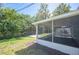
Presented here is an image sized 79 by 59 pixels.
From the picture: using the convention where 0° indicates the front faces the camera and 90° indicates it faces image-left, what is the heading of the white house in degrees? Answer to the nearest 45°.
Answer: approximately 45°

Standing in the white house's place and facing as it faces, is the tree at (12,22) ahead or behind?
ahead
